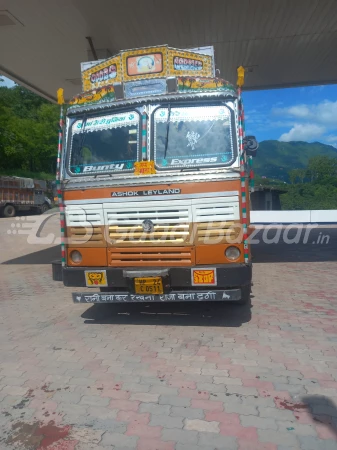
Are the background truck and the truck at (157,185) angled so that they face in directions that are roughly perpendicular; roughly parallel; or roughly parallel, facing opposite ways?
roughly perpendicular

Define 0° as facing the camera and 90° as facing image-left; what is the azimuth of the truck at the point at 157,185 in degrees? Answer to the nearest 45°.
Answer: approximately 0°

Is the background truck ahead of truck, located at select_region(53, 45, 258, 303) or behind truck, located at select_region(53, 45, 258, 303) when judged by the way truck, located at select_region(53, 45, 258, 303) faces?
behind

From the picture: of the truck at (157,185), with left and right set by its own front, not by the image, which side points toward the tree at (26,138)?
back
